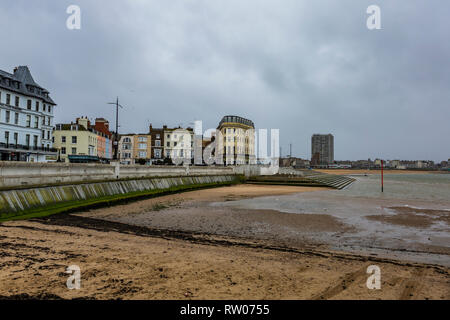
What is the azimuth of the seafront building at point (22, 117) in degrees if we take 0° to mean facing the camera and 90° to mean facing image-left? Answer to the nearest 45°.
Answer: approximately 315°

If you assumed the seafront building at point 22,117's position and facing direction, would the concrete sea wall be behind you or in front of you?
in front
